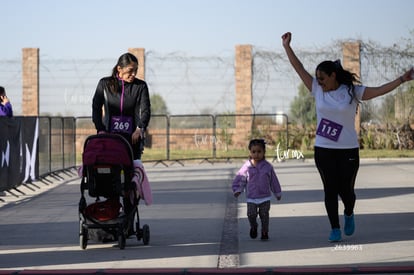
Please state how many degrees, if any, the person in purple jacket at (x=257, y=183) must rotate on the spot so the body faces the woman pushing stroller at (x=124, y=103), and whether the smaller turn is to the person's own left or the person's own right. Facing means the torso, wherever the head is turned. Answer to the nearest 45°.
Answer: approximately 90° to the person's own right

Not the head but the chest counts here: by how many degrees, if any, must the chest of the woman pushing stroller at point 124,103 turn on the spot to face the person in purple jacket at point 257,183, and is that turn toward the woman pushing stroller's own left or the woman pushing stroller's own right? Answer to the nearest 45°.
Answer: approximately 90° to the woman pushing stroller's own left

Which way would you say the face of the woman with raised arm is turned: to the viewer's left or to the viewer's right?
to the viewer's left

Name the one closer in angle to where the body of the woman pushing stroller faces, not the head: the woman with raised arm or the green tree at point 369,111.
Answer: the woman with raised arm

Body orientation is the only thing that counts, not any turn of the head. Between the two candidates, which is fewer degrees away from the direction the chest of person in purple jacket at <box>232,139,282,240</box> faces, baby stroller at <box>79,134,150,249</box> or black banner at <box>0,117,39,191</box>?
the baby stroller

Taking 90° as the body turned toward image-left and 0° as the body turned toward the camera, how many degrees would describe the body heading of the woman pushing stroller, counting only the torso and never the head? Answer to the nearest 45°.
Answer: approximately 0°

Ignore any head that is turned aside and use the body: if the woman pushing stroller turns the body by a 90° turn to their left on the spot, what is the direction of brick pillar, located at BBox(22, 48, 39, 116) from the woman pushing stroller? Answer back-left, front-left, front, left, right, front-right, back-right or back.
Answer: left

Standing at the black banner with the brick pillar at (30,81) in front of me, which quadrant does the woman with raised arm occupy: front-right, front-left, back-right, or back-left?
back-right

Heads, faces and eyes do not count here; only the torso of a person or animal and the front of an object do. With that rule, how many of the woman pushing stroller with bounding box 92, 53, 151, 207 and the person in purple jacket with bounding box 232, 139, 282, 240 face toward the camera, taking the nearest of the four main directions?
2

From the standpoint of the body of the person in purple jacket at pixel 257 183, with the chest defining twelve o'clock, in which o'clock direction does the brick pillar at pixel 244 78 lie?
The brick pillar is roughly at 6 o'clock from the person in purple jacket.
